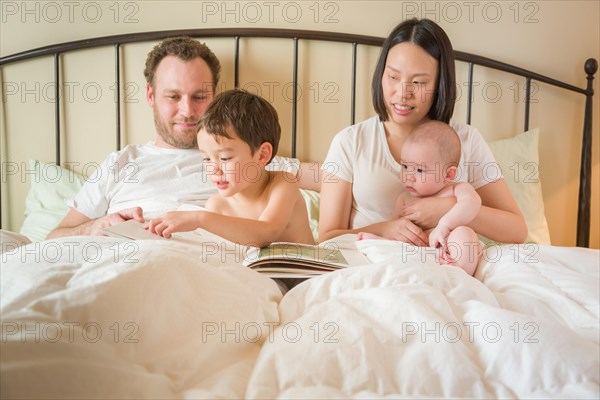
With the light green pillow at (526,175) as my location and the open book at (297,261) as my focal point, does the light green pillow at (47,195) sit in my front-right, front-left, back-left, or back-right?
front-right

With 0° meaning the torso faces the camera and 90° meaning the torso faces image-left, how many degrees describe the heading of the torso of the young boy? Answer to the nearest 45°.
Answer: approximately 45°

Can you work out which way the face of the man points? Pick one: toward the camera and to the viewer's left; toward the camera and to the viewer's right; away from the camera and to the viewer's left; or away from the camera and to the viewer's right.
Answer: toward the camera and to the viewer's right

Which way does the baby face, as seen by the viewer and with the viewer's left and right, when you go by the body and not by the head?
facing the viewer and to the left of the viewer

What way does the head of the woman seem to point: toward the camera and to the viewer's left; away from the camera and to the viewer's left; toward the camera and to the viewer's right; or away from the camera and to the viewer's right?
toward the camera and to the viewer's left

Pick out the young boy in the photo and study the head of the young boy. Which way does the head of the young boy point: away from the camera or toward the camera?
toward the camera

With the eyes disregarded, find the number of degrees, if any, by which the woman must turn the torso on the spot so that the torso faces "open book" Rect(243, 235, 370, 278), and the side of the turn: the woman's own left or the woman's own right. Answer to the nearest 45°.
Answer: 0° — they already face it

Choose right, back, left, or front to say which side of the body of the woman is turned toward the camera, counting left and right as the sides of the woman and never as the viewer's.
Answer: front

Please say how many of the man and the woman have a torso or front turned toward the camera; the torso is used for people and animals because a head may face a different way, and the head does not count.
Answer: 2

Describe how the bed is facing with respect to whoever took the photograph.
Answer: facing the viewer
